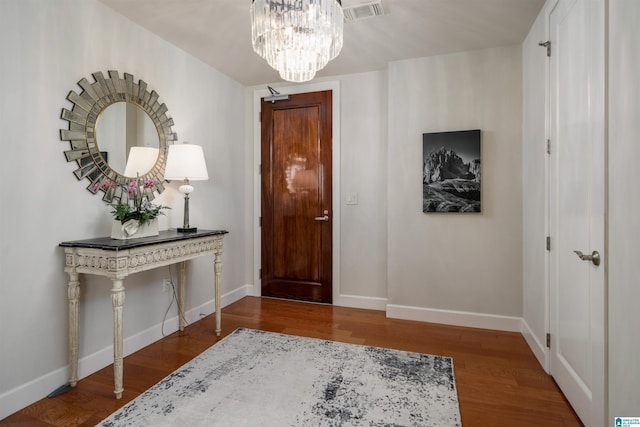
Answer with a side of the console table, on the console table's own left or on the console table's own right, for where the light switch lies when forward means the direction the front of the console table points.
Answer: on the console table's own left

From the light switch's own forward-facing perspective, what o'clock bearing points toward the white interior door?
The white interior door is roughly at 11 o'clock from the light switch.

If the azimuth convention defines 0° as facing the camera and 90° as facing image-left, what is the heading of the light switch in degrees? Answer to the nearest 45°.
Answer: approximately 0°

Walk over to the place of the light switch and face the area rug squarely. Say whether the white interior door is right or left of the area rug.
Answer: left

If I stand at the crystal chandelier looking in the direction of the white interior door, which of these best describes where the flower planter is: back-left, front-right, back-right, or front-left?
back-left

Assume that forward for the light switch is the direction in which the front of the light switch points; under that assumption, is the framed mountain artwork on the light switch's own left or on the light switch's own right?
on the light switch's own left

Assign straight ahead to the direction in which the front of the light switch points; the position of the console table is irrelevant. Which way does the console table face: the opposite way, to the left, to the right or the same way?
to the left
